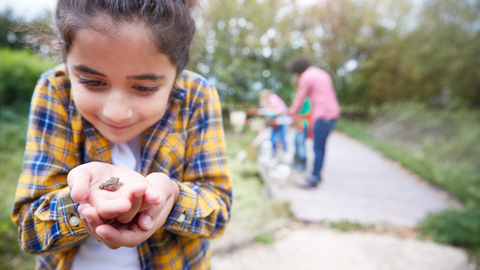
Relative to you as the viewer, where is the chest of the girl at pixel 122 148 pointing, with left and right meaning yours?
facing the viewer

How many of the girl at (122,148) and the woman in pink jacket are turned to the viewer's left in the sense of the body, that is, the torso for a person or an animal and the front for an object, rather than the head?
1

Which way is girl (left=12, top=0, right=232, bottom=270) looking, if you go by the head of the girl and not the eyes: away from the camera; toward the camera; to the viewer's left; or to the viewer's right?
toward the camera

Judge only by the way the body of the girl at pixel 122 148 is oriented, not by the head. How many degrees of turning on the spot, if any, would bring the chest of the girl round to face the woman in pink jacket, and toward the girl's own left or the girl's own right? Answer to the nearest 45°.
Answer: approximately 135° to the girl's own left

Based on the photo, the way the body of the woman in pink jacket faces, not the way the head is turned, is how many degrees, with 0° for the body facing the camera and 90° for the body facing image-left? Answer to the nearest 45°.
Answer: approximately 90°
